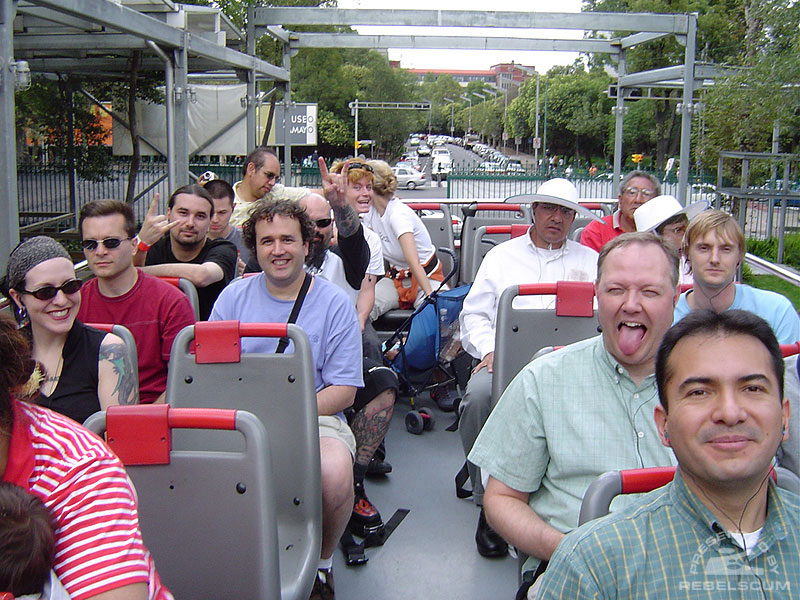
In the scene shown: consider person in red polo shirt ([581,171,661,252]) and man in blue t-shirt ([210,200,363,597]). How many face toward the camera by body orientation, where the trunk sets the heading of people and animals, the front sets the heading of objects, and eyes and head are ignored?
2

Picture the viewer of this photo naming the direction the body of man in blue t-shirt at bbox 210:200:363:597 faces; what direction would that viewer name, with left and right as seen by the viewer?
facing the viewer

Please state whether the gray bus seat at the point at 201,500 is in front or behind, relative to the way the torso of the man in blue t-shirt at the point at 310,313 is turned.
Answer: in front

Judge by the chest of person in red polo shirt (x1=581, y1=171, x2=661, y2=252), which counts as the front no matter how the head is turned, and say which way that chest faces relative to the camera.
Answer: toward the camera

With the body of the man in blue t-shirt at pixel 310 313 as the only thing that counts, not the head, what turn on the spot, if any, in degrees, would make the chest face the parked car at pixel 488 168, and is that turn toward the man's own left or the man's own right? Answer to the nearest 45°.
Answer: approximately 180°

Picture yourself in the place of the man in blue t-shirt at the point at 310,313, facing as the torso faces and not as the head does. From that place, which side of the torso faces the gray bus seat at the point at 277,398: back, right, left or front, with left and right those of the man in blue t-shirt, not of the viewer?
front

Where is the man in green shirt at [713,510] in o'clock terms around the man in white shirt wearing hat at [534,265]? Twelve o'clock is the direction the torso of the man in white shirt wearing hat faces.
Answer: The man in green shirt is roughly at 12 o'clock from the man in white shirt wearing hat.

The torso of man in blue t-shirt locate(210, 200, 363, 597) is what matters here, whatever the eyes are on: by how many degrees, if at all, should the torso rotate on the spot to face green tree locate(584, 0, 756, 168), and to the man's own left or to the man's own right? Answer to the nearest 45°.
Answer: approximately 135° to the man's own left

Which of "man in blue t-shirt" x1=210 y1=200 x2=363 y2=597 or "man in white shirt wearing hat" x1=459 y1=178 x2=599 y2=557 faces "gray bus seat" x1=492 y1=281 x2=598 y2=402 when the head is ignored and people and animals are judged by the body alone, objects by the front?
the man in white shirt wearing hat
